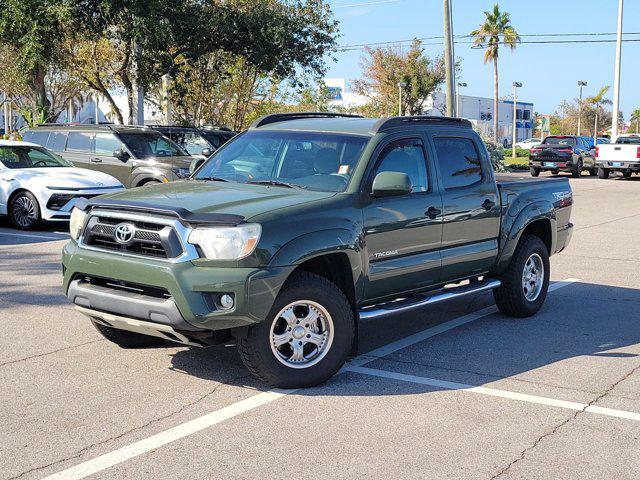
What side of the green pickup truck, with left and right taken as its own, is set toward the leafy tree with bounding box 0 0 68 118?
right

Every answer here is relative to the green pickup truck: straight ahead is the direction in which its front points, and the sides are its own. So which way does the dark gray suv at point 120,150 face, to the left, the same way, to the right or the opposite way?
to the left

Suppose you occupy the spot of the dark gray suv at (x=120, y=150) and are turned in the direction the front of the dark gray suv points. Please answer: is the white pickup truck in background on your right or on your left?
on your left

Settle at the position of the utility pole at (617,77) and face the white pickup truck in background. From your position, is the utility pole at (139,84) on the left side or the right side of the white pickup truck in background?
right

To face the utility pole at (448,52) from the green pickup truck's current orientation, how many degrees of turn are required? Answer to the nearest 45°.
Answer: approximately 135° to its right

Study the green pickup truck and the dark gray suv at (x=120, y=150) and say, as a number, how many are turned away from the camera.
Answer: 0

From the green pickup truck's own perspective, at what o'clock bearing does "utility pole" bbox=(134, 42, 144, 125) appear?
The utility pole is roughly at 4 o'clock from the green pickup truck.

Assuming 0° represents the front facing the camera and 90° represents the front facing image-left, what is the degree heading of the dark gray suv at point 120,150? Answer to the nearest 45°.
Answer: approximately 315°

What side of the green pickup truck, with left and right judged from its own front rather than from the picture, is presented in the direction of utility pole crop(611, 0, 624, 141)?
back

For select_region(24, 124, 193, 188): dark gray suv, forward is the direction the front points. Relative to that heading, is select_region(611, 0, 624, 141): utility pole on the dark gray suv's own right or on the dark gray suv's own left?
on the dark gray suv's own left

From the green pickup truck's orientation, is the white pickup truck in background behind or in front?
behind
